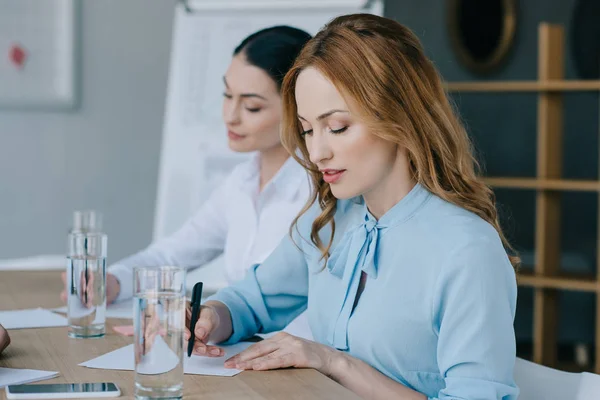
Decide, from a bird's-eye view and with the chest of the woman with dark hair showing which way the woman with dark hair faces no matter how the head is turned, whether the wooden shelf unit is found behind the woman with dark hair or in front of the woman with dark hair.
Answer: behind

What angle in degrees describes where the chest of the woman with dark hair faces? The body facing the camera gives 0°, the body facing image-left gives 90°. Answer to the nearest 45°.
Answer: approximately 45°

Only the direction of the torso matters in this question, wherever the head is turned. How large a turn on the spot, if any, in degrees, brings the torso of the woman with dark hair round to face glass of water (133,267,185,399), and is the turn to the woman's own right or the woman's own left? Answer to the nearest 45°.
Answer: approximately 45° to the woman's own left

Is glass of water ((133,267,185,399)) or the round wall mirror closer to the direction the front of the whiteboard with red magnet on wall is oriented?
the glass of water

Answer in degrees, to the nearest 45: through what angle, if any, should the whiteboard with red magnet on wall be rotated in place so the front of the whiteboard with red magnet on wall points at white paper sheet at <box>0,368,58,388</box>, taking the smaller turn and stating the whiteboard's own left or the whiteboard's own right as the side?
0° — it already faces it

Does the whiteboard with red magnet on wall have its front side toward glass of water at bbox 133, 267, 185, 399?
yes

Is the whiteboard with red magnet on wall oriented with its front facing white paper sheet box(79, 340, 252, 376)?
yes

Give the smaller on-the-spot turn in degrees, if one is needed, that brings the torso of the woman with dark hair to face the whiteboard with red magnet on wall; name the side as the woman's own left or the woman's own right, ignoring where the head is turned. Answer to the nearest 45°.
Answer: approximately 90° to the woman's own right

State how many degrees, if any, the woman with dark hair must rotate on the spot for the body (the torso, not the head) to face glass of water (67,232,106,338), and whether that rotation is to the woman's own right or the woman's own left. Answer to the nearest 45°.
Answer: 0° — they already face it

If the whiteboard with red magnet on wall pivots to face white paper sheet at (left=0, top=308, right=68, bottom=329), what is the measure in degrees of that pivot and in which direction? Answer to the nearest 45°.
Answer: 0° — it already faces it

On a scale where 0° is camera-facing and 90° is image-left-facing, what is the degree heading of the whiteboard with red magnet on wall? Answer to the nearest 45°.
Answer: approximately 0°
